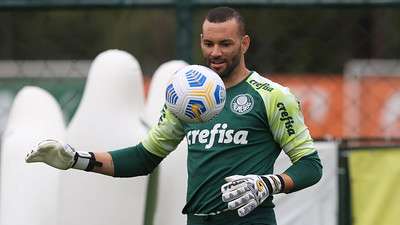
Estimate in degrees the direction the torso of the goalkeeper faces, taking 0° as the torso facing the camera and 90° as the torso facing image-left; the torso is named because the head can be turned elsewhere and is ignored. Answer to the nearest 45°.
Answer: approximately 45°

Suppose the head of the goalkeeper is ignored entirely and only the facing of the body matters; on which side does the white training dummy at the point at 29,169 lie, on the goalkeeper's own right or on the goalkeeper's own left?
on the goalkeeper's own right

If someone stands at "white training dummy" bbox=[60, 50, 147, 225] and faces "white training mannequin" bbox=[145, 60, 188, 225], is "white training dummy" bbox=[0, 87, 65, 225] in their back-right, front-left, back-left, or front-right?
back-left

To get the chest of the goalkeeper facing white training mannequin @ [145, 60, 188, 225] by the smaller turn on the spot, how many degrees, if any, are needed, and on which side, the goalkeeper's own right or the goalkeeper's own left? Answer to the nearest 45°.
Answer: approximately 135° to the goalkeeper's own right
